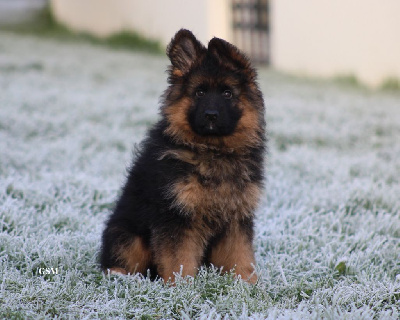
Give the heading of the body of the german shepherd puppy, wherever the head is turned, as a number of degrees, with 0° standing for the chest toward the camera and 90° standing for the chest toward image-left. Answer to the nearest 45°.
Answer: approximately 315°

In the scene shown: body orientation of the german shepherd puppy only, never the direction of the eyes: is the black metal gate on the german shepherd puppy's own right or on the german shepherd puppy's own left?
on the german shepherd puppy's own left
